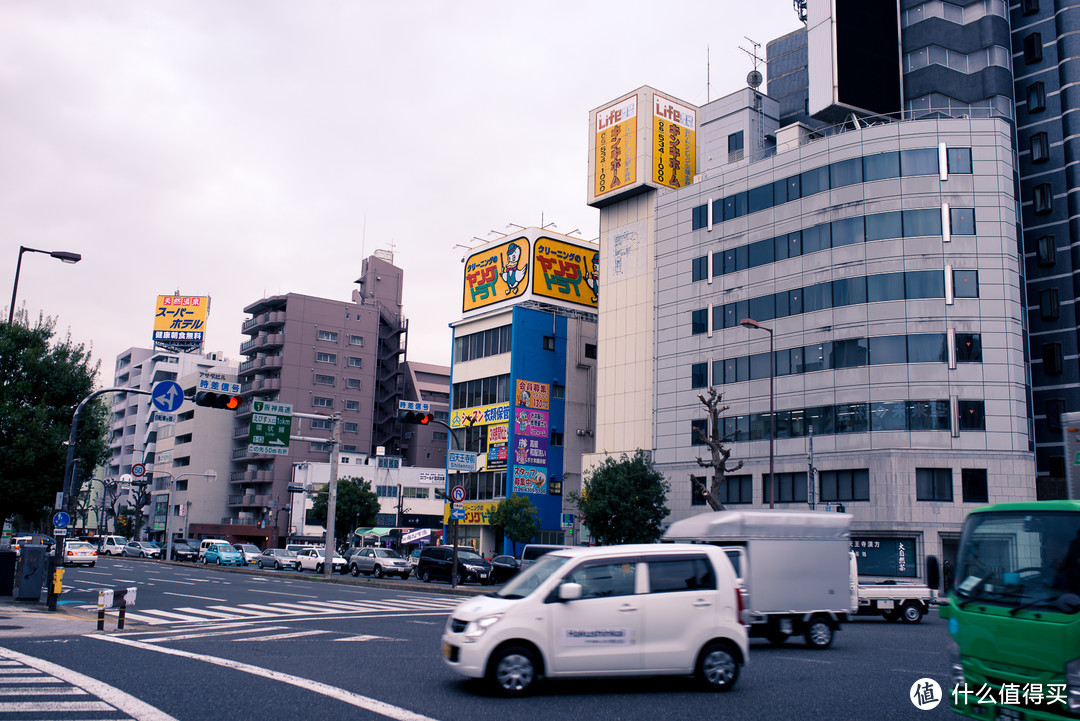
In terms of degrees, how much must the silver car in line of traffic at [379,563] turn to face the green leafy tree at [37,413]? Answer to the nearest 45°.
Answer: approximately 90° to its right

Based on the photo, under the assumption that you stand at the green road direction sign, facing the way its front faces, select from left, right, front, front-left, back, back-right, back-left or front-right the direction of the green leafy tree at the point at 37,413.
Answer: front-right

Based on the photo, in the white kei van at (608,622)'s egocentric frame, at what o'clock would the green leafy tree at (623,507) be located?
The green leafy tree is roughly at 3 o'clock from the white kei van.

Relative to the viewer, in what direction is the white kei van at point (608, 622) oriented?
to the viewer's left

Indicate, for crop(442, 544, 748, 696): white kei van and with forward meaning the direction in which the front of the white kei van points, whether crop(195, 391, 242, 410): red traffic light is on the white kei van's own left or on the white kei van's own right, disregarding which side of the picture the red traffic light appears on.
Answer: on the white kei van's own right

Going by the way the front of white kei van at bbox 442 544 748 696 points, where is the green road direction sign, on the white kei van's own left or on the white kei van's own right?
on the white kei van's own right

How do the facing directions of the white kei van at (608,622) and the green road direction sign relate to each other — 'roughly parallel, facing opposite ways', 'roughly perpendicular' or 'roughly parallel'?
roughly perpendicular

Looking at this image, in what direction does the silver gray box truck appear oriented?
to the viewer's left
